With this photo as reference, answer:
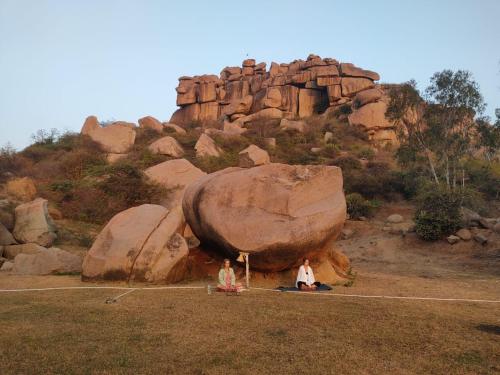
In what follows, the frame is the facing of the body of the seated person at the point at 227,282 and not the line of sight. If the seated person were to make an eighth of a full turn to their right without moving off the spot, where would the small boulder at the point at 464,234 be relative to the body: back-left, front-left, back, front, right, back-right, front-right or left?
back

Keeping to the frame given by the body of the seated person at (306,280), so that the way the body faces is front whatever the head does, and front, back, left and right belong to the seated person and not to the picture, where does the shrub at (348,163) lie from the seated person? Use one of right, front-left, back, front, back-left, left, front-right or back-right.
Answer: back

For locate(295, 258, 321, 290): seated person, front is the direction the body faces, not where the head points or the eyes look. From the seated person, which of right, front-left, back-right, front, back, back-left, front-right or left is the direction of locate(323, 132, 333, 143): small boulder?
back

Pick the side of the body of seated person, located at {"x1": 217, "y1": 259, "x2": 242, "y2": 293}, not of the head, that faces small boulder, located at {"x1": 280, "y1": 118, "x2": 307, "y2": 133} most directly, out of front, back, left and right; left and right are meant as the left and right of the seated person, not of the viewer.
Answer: back

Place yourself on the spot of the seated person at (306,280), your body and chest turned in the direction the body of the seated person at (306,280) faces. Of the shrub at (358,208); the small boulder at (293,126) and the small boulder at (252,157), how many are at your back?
3

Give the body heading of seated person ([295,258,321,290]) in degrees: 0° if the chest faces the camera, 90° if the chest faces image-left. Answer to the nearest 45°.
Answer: approximately 0°

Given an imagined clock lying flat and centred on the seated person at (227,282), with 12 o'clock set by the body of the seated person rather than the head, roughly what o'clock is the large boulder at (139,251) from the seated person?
The large boulder is roughly at 4 o'clock from the seated person.

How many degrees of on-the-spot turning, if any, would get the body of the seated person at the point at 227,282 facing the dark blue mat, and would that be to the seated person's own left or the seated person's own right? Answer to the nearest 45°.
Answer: approximately 90° to the seated person's own left

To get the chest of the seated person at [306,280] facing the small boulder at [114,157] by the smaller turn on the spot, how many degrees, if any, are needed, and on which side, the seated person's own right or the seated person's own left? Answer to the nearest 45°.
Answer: approximately 135° to the seated person's own right

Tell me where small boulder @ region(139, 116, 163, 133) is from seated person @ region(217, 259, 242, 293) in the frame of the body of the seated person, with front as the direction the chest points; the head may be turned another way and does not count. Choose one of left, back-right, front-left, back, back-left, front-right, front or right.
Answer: back

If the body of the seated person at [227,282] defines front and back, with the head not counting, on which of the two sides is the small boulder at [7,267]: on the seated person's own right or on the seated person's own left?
on the seated person's own right

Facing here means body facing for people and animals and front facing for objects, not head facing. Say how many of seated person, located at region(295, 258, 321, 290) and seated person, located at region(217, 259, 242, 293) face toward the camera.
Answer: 2

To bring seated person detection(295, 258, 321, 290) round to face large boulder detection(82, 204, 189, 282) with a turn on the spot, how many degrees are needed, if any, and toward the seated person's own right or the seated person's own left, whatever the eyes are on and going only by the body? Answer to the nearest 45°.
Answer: approximately 90° to the seated person's own right
